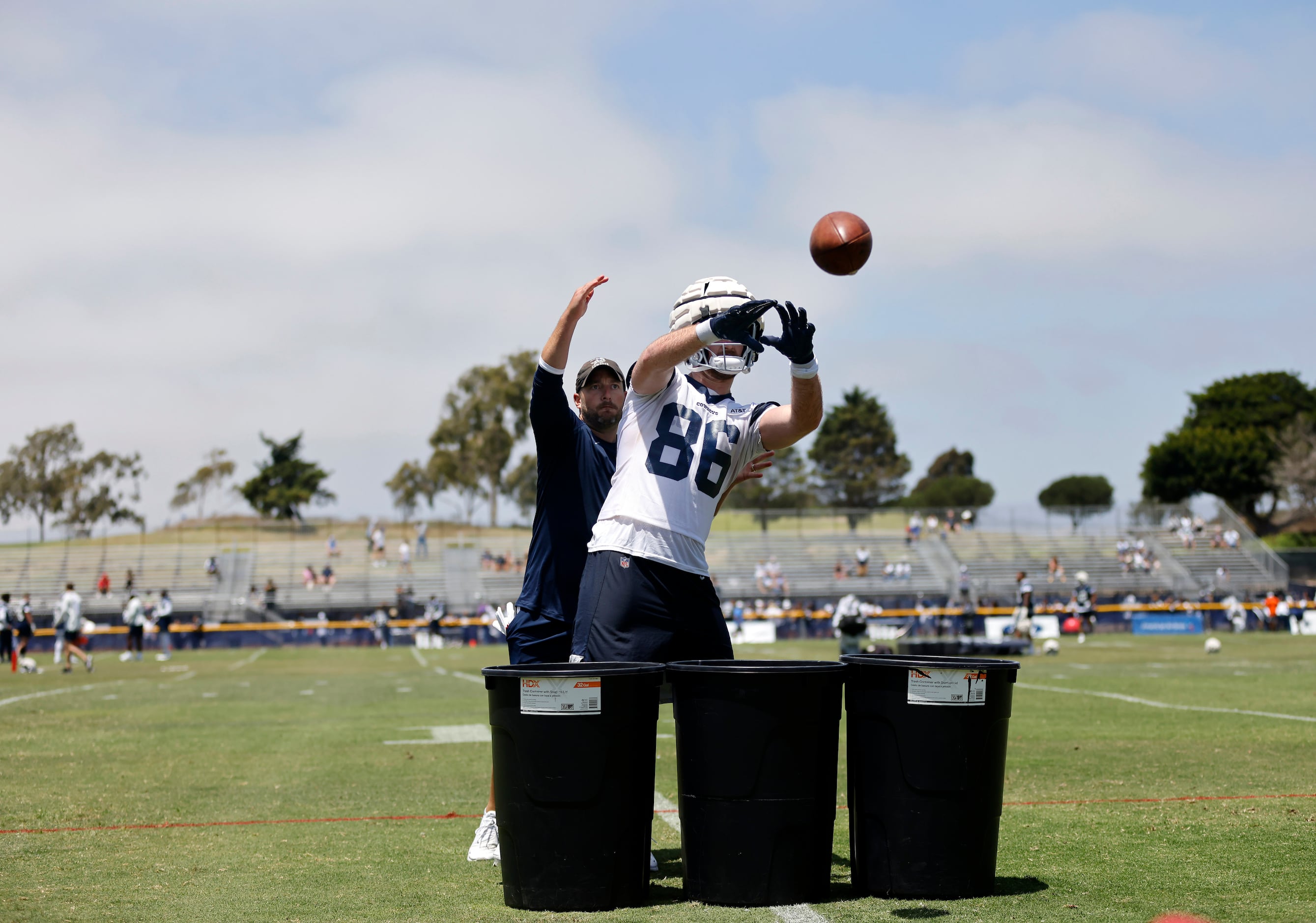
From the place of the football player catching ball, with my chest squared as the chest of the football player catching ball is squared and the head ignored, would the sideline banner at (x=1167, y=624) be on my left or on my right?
on my left

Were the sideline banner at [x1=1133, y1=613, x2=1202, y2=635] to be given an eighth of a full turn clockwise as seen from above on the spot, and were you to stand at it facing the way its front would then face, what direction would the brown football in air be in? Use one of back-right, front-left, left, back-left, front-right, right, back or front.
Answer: front-left

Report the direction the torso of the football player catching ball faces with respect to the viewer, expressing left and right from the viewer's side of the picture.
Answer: facing the viewer and to the right of the viewer

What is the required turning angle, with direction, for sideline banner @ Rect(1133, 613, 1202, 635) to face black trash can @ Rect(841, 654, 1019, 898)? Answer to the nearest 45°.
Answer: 0° — it already faces it

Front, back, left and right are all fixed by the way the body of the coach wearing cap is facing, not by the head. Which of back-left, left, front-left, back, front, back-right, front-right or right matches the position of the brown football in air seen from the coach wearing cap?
front

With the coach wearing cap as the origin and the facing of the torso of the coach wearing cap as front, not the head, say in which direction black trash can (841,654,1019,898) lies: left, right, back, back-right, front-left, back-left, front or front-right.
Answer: front

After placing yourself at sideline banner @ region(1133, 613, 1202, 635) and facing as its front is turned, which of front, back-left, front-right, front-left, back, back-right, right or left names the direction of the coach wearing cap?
front

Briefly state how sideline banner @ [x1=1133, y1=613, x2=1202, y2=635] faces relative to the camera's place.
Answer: facing the viewer

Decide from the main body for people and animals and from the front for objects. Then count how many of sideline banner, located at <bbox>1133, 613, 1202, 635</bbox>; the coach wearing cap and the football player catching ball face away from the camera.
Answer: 0

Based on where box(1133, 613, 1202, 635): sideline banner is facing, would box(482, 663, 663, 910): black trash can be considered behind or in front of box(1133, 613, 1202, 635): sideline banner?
in front

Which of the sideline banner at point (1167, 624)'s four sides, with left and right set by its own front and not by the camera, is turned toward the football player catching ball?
front

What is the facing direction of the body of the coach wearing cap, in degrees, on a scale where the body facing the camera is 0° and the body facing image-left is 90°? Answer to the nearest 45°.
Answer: approximately 315°
